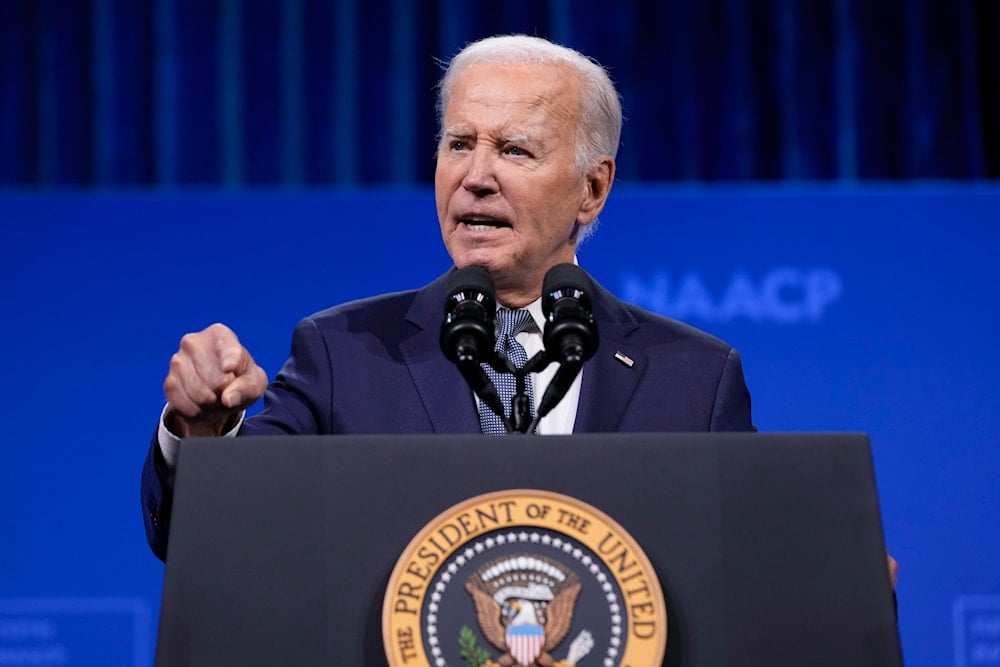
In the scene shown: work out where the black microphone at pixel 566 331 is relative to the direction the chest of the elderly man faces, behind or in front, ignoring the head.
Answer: in front

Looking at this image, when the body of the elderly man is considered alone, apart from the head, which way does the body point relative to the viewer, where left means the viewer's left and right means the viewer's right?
facing the viewer

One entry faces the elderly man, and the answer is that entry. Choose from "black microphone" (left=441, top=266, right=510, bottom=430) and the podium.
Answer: the black microphone

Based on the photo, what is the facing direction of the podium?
toward the camera

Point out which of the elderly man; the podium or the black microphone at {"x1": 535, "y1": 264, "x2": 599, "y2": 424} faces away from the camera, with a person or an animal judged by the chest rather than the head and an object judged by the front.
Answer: the black microphone

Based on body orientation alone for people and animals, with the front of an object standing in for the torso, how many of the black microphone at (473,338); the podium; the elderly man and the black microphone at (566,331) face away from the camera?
2

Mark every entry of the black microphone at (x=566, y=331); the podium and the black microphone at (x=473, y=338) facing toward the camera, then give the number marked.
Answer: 1

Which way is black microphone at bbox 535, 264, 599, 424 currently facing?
away from the camera

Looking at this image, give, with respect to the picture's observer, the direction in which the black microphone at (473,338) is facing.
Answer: facing away from the viewer

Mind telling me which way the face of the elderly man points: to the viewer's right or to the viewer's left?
to the viewer's left

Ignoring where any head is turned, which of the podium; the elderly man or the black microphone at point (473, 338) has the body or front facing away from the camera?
the black microphone

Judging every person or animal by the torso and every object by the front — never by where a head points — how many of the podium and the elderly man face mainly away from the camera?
0

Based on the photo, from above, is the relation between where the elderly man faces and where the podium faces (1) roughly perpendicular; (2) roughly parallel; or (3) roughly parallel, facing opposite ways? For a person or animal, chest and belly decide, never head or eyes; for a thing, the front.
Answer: roughly parallel

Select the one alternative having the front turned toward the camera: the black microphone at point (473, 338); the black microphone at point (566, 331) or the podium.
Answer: the podium

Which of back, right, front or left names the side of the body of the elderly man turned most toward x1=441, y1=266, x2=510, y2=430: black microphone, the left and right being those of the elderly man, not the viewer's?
front
